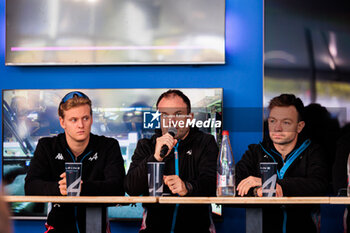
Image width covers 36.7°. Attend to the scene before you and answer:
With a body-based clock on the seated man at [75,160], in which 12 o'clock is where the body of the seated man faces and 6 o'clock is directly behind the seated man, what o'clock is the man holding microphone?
The man holding microphone is roughly at 10 o'clock from the seated man.

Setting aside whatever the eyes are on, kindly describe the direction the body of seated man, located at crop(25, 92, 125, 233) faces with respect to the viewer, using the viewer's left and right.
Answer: facing the viewer

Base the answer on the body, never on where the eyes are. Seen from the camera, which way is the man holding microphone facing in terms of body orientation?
toward the camera

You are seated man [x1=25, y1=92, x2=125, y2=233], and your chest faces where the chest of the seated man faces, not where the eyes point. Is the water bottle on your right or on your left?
on your left

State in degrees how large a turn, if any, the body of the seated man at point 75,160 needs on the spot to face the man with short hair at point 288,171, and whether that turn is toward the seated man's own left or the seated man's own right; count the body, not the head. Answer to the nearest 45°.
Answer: approximately 90° to the seated man's own left

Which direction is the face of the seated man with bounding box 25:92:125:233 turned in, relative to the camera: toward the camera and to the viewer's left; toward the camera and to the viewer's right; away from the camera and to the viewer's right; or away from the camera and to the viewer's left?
toward the camera and to the viewer's right

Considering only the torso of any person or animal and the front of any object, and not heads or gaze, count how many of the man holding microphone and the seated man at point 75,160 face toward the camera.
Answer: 2

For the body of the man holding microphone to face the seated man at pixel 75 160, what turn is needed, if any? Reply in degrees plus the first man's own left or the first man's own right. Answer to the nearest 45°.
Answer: approximately 90° to the first man's own right
